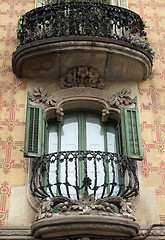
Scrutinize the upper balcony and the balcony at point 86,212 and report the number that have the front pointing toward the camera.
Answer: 2

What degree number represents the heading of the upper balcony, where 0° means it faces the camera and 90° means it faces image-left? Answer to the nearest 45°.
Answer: approximately 0°

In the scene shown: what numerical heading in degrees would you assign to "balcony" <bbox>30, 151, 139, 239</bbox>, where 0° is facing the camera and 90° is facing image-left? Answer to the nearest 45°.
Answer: approximately 0°
